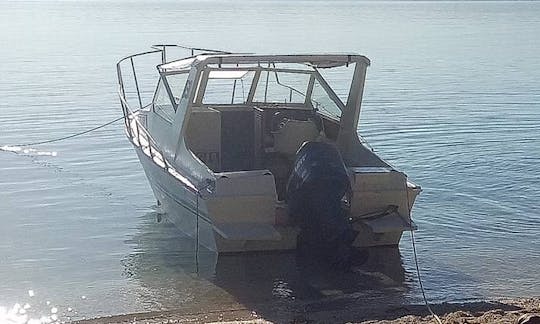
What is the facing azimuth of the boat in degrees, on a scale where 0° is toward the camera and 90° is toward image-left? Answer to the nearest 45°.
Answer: approximately 135°
